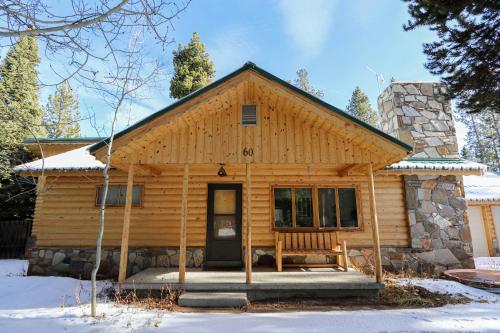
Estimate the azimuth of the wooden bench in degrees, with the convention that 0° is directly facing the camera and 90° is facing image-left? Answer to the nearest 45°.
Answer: approximately 0°

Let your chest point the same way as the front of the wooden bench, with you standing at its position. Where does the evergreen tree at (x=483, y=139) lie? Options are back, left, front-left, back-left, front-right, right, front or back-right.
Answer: back-left

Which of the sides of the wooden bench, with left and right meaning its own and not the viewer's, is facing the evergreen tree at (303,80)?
back

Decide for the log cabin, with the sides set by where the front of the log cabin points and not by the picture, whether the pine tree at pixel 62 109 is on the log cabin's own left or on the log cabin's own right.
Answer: on the log cabin's own right

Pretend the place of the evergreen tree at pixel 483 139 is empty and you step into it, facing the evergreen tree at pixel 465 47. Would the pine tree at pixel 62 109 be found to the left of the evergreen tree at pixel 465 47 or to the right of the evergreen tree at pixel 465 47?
right
